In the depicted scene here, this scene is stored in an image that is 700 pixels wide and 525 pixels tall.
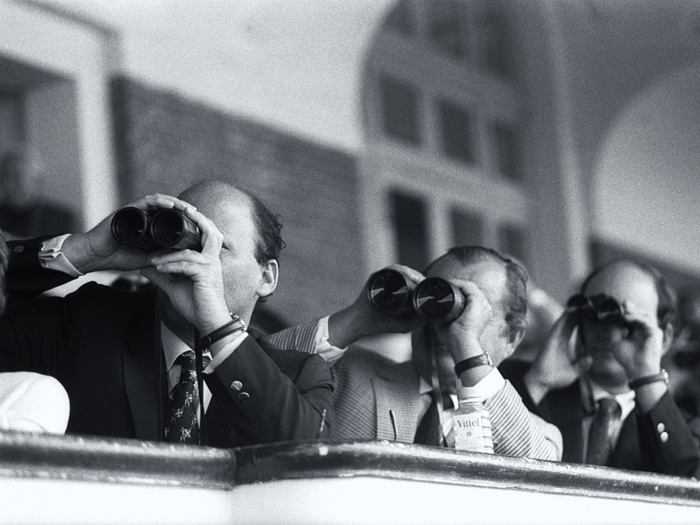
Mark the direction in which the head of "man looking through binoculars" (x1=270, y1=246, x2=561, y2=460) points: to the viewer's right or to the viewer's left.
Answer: to the viewer's left

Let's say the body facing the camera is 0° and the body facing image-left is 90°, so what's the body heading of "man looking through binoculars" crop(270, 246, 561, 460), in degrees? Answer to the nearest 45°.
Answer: approximately 45°

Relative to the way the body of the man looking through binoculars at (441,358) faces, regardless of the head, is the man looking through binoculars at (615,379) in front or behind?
behind

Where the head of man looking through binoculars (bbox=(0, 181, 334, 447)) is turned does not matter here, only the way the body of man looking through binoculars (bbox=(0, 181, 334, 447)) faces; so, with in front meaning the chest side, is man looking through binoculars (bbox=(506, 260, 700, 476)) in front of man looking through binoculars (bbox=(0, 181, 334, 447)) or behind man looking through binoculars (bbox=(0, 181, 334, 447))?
behind
